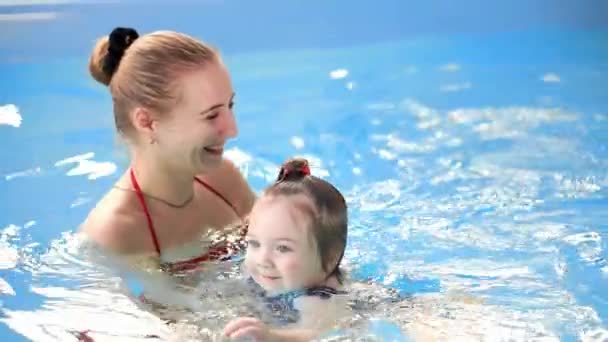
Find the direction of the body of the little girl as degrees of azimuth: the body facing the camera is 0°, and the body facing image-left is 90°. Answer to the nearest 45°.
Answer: approximately 45°
